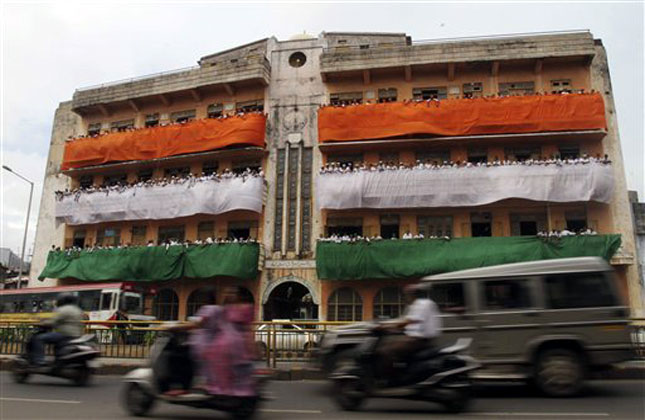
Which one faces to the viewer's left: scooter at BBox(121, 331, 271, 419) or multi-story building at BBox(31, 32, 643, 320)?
the scooter

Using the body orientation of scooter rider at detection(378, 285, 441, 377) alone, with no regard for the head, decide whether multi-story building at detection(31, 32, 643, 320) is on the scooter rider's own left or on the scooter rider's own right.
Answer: on the scooter rider's own right

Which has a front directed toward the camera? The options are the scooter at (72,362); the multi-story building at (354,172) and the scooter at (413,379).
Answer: the multi-story building

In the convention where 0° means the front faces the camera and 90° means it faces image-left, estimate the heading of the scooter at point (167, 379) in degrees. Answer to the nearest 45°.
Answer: approximately 90°

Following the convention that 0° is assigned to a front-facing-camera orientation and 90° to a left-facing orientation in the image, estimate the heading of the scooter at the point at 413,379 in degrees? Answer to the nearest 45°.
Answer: approximately 90°

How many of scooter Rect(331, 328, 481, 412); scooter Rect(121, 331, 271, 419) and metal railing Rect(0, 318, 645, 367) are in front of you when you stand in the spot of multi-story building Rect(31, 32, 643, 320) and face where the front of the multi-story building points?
3

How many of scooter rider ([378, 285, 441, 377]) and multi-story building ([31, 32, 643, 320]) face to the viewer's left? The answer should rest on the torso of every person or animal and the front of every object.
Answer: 1

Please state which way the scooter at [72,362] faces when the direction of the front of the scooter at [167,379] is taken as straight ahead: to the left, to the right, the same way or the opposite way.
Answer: the same way

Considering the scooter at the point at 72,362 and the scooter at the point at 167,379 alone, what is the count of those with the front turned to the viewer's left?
2

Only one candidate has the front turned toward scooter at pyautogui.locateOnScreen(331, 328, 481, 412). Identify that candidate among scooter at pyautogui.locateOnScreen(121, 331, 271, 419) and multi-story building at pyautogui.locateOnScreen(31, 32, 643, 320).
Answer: the multi-story building

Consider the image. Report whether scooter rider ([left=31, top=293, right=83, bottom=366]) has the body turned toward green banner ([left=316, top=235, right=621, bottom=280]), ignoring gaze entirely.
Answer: no

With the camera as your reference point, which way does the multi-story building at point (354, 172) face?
facing the viewer

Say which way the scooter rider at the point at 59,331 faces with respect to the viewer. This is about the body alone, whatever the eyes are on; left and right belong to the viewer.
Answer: facing to the left of the viewer

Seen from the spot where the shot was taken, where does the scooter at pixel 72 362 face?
facing to the left of the viewer

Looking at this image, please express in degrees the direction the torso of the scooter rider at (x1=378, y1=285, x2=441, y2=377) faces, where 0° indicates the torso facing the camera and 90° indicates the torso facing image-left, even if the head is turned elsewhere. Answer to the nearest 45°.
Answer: approximately 90°

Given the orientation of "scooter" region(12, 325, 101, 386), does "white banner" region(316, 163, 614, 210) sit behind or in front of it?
behind

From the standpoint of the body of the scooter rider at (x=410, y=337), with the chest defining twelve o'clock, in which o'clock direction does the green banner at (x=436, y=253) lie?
The green banner is roughly at 3 o'clock from the scooter rider.

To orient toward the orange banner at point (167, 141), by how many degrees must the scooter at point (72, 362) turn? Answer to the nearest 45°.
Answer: approximately 90° to its right
